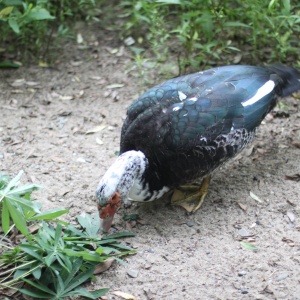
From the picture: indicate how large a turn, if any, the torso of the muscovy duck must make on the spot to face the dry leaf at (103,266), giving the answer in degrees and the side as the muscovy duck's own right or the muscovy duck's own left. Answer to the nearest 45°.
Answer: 0° — it already faces it

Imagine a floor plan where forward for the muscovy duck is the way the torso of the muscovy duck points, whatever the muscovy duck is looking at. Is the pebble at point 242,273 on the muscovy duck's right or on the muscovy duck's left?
on the muscovy duck's left

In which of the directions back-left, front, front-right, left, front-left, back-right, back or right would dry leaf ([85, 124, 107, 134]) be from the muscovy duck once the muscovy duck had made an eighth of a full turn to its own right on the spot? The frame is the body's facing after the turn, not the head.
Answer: front-right

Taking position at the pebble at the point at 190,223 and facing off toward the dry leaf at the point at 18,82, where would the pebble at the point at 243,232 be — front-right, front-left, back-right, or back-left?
back-right

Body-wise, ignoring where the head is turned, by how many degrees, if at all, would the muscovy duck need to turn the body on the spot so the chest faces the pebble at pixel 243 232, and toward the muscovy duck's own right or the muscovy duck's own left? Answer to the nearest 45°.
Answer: approximately 90° to the muscovy duck's own left

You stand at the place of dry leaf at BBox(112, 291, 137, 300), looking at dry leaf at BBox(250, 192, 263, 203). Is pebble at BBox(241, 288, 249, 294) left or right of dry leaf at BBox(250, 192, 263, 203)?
right

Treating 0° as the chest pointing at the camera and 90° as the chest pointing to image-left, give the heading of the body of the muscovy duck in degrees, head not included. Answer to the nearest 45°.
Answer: approximately 45°

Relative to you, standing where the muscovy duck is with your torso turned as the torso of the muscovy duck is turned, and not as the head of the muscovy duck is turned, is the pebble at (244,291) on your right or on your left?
on your left

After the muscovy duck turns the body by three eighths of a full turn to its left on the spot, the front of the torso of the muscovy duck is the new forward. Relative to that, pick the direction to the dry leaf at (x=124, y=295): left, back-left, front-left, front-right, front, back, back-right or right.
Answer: right
